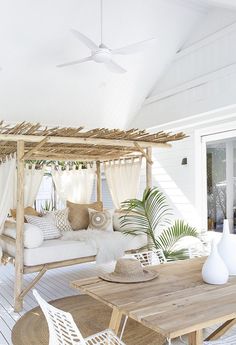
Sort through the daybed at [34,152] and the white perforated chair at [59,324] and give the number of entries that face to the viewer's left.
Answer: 0

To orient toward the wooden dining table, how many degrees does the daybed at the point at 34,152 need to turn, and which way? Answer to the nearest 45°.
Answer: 0° — it already faces it

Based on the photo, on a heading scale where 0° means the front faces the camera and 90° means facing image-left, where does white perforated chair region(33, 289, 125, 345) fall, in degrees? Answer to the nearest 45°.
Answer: approximately 225°

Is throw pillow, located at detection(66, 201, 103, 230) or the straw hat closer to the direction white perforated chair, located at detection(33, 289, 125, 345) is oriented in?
the straw hat

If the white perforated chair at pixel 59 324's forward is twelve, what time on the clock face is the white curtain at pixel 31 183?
The white curtain is roughly at 10 o'clock from the white perforated chair.

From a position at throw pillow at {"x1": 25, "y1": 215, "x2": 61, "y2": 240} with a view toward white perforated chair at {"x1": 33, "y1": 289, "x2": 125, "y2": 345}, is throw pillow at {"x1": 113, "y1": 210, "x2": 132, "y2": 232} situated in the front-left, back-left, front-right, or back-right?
back-left

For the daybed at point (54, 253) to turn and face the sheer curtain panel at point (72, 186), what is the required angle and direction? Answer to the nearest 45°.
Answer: approximately 135° to its left

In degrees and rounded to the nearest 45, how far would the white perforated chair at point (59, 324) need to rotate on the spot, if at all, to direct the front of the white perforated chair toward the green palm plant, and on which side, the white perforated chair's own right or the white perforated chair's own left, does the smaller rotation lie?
approximately 45° to the white perforated chair's own left

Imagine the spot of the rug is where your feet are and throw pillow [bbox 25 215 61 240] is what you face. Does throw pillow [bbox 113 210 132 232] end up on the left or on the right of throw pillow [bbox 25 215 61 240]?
right

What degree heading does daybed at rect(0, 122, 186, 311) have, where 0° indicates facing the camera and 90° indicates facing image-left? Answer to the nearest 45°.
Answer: approximately 315°

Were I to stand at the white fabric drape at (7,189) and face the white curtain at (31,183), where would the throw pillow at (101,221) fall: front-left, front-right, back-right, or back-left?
front-right

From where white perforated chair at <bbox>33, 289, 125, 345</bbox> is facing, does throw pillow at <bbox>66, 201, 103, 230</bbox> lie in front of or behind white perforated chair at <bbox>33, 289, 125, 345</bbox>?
in front

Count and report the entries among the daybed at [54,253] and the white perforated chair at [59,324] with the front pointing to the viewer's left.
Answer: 0

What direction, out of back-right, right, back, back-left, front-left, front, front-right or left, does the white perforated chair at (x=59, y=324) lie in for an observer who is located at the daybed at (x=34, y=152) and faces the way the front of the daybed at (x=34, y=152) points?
front-right

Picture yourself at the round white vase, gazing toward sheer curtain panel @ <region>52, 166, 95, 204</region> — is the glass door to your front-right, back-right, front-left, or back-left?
front-right

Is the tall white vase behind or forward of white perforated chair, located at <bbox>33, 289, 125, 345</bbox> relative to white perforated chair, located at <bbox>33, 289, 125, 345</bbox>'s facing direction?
forward
